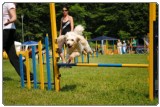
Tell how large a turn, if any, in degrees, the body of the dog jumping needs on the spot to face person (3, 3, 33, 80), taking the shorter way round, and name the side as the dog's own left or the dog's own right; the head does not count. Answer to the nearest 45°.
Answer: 0° — it already faces them

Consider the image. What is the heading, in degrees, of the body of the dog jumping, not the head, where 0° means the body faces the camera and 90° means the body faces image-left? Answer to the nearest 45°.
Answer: approximately 45°
